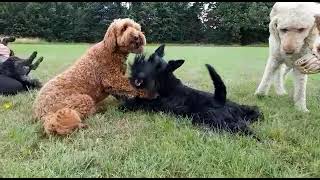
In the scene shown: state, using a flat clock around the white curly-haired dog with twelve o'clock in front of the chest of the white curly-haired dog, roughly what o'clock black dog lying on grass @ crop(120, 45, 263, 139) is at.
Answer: The black dog lying on grass is roughly at 2 o'clock from the white curly-haired dog.

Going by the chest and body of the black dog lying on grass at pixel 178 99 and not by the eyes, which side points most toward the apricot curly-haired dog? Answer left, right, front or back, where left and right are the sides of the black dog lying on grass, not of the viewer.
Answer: front

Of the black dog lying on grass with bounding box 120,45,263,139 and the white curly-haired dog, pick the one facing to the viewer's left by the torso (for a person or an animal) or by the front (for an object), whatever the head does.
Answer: the black dog lying on grass

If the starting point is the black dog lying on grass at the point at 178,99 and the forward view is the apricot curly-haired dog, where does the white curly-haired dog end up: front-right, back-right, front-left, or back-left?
back-right

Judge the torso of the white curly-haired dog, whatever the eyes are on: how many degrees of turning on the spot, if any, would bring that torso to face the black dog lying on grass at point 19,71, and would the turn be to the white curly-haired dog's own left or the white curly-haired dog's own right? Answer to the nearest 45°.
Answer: approximately 90° to the white curly-haired dog's own right

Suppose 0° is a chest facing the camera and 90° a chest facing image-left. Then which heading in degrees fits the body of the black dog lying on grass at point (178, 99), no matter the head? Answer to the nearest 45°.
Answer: approximately 90°

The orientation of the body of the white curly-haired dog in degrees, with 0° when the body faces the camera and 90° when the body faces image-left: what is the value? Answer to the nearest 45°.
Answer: approximately 0°

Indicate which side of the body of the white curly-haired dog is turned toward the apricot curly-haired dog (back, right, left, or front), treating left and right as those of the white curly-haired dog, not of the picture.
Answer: right
